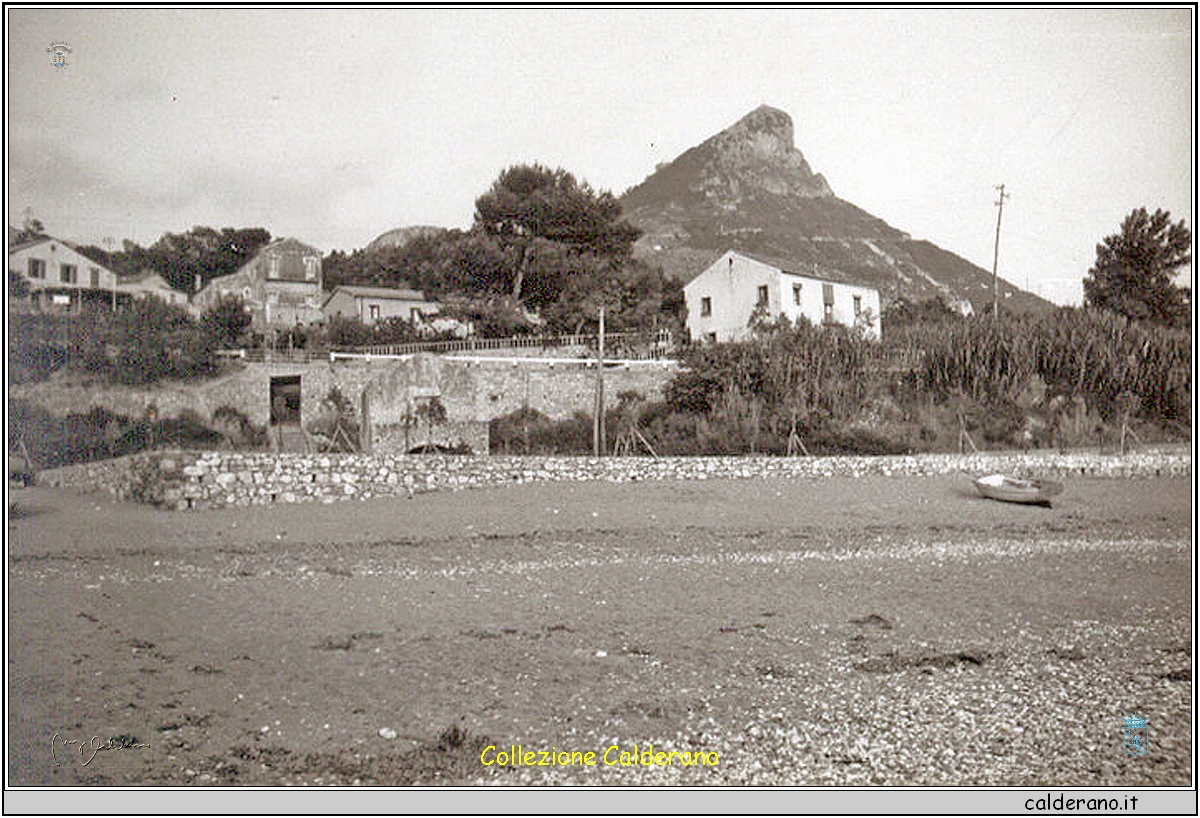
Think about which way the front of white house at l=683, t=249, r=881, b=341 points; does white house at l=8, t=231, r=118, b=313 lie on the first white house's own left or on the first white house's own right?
on the first white house's own right

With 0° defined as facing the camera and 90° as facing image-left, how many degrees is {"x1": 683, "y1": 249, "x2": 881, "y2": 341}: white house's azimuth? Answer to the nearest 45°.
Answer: approximately 315°

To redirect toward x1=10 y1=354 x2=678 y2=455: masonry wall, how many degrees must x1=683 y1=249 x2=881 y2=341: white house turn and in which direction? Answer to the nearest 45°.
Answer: approximately 90° to its right

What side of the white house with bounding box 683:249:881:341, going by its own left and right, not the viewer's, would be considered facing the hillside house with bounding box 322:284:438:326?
right

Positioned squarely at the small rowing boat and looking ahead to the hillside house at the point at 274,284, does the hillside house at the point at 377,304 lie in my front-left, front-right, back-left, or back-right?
front-right

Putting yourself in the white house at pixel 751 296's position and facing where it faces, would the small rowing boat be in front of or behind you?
in front

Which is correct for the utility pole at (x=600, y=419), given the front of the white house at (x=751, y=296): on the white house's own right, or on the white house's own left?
on the white house's own right

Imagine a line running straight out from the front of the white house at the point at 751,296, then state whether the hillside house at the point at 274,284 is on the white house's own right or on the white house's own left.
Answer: on the white house's own right
